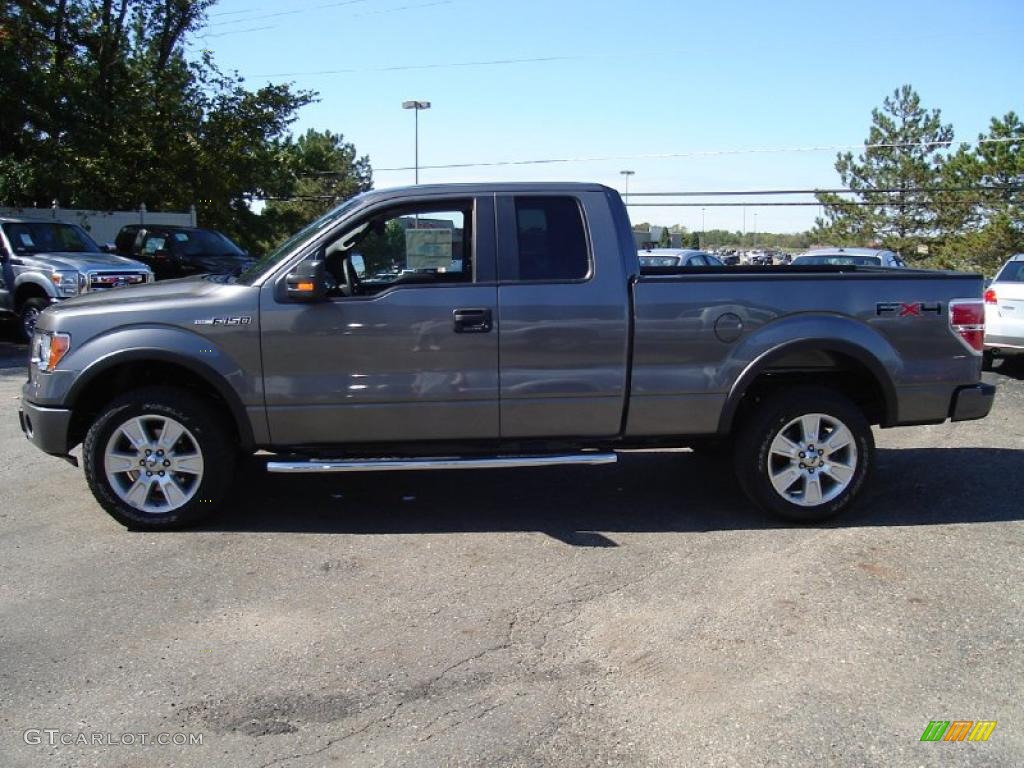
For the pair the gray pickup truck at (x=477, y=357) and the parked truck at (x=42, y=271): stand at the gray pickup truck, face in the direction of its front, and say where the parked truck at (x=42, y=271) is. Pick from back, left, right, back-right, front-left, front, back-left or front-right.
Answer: front-right

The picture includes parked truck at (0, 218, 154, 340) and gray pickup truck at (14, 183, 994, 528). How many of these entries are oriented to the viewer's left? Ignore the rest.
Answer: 1

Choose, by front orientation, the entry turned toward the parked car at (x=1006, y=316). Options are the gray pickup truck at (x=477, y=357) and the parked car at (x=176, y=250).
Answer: the parked car at (x=176, y=250)

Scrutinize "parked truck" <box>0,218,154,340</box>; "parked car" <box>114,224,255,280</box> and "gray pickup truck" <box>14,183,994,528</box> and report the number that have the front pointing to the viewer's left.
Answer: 1

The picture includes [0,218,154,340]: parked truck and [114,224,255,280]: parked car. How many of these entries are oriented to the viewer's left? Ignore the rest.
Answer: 0

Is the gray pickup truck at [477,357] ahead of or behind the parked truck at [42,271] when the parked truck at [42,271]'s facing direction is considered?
ahead

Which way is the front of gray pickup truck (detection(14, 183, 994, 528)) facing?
to the viewer's left

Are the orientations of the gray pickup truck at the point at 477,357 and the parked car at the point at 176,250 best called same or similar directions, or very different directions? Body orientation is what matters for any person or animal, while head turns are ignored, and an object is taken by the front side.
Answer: very different directions

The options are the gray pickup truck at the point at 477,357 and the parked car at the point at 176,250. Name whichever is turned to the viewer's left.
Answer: the gray pickup truck

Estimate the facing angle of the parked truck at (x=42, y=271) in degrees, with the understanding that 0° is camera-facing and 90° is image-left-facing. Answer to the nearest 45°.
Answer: approximately 315°

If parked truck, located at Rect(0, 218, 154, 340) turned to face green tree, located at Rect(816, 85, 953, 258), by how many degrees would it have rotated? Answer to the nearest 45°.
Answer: approximately 90° to its left

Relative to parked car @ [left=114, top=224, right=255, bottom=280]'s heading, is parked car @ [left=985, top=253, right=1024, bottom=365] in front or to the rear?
in front

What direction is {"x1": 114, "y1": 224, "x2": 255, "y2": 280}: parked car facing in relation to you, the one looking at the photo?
facing the viewer and to the right of the viewer
